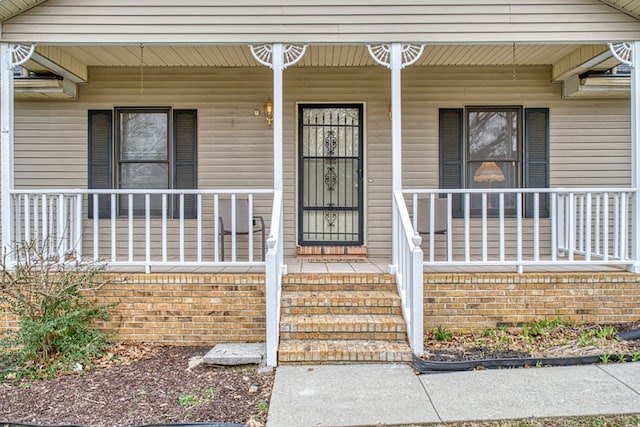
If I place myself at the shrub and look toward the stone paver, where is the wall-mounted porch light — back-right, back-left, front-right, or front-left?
front-left

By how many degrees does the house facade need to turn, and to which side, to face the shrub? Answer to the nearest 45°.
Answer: approximately 45° to its right

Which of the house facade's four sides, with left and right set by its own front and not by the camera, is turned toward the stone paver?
front

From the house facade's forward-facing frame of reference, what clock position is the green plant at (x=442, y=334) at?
The green plant is roughly at 11 o'clock from the house facade.

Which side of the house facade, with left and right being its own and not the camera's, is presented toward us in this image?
front

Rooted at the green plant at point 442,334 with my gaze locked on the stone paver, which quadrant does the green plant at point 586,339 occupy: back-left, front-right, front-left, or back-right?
back-left

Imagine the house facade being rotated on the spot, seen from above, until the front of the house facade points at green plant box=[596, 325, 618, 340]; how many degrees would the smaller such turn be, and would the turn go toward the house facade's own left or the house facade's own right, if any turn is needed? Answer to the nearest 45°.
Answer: approximately 45° to the house facade's own left

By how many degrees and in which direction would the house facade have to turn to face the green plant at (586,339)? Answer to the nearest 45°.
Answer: approximately 45° to its left
